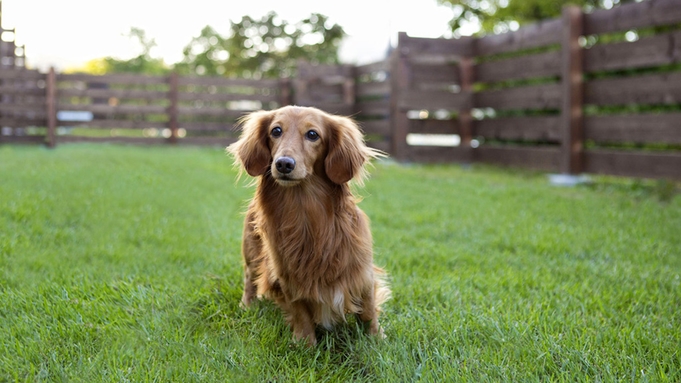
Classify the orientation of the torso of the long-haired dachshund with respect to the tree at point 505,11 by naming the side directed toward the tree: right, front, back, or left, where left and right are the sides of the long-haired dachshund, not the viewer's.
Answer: back

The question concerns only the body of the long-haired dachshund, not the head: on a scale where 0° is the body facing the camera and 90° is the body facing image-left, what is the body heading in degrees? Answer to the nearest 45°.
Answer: approximately 0°

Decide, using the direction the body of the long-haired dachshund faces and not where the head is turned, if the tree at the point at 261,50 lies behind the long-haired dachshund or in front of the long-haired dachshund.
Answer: behind
